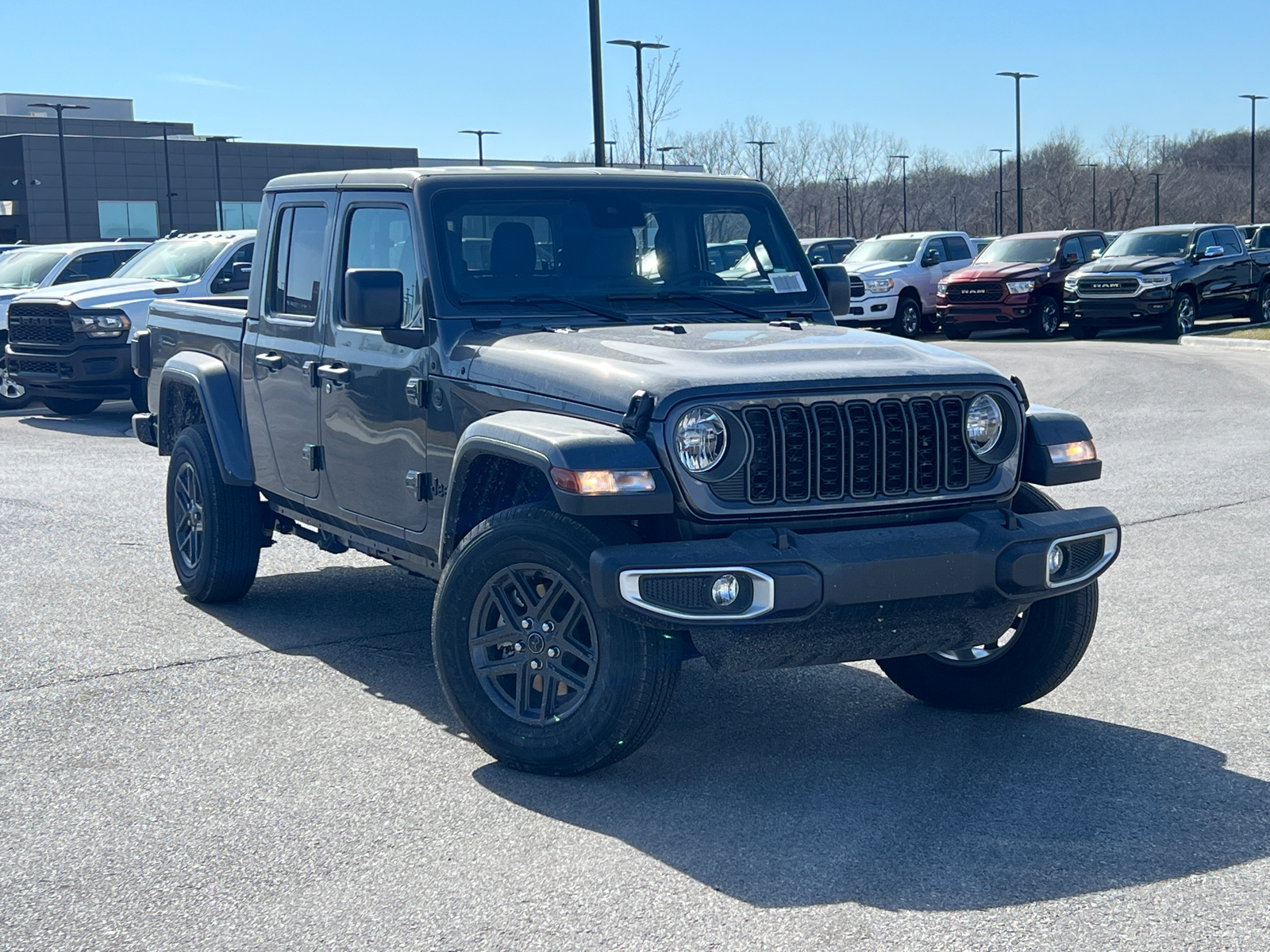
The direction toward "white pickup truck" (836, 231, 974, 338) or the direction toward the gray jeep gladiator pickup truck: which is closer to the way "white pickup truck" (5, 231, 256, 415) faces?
the gray jeep gladiator pickup truck

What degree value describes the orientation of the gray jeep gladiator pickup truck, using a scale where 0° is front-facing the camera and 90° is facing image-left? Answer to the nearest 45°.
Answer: approximately 315°

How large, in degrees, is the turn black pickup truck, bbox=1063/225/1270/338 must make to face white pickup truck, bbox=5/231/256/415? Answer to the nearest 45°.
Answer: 0° — it already faces it

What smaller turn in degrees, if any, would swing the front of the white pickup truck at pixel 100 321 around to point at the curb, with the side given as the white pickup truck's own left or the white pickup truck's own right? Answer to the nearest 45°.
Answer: approximately 135° to the white pickup truck's own left

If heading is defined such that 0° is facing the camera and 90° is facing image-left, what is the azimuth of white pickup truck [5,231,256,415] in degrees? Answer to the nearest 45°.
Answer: approximately 45°

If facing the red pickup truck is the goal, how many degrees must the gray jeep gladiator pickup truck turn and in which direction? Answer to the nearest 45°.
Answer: approximately 135° to its left

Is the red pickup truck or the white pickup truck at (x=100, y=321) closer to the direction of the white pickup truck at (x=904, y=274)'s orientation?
the white pickup truck

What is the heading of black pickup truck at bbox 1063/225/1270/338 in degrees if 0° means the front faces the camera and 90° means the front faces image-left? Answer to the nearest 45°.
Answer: approximately 45°

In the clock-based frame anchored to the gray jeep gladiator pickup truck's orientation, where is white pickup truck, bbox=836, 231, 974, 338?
The white pickup truck is roughly at 8 o'clock from the gray jeep gladiator pickup truck.
